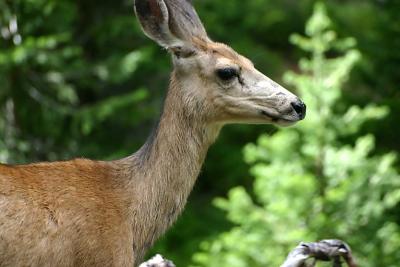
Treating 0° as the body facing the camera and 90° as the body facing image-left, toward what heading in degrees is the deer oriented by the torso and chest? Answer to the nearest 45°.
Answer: approximately 270°
